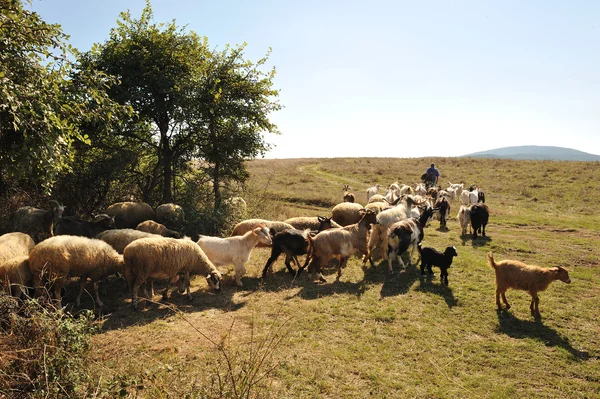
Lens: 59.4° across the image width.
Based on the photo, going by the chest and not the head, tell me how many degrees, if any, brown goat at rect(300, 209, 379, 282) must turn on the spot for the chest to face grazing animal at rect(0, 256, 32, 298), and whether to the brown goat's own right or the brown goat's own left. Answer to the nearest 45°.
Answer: approximately 135° to the brown goat's own right

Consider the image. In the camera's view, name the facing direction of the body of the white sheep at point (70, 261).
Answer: to the viewer's right

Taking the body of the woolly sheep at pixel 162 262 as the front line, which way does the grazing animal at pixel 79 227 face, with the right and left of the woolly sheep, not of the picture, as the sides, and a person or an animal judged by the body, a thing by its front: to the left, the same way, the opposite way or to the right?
the same way

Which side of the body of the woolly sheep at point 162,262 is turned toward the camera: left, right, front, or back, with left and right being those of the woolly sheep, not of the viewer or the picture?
right

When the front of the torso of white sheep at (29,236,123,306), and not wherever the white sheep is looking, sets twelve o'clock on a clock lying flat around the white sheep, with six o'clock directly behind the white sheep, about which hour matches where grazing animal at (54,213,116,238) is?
The grazing animal is roughly at 9 o'clock from the white sheep.

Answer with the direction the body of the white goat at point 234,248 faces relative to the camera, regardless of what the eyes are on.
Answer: to the viewer's right

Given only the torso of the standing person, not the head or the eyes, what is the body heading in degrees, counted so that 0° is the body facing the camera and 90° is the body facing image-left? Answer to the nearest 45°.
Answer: approximately 180°

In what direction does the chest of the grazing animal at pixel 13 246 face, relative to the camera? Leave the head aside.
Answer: to the viewer's right

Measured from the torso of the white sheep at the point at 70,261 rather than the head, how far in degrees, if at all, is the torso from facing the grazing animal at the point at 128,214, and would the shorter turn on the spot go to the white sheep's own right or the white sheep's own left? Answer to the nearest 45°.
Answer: approximately 90° to the white sheep's own left

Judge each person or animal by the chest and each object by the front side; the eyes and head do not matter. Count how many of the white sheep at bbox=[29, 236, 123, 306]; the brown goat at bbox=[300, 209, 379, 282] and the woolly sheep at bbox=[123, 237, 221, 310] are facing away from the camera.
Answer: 0

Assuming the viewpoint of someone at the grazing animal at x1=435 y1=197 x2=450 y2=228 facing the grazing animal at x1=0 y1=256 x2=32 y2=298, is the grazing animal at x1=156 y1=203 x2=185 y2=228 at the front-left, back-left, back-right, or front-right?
front-right

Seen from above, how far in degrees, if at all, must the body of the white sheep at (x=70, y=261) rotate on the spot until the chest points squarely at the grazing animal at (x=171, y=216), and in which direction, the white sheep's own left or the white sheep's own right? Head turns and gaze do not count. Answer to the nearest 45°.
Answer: approximately 45° to the white sheep's own left

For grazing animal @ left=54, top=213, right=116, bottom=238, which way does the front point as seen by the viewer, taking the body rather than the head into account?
to the viewer's right

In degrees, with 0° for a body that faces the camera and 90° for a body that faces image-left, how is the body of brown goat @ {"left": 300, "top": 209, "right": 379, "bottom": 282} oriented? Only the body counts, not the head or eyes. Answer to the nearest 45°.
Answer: approximately 270°

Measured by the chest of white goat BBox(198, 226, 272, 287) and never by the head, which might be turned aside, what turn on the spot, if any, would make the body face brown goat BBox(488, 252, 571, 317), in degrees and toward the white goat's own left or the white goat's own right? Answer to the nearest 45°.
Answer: approximately 45° to the white goat's own right

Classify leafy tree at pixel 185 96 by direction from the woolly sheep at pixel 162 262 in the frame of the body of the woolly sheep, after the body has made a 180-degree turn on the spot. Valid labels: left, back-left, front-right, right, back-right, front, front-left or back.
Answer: right
